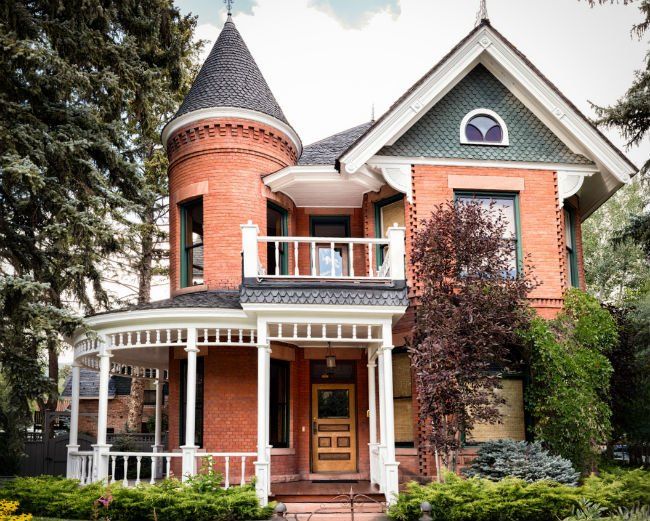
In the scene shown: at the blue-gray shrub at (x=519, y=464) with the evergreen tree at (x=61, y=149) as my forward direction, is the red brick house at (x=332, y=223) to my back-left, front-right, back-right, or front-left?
front-right

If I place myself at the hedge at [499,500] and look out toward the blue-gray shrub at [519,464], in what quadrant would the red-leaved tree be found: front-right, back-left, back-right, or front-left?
front-left

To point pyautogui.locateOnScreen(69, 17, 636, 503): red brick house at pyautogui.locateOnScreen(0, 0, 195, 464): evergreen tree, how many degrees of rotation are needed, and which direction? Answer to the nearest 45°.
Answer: approximately 45° to its right

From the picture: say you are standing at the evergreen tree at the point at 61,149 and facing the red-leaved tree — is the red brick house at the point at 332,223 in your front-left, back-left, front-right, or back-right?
front-left

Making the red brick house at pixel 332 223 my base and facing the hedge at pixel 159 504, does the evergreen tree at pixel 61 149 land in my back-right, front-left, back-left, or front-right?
front-right

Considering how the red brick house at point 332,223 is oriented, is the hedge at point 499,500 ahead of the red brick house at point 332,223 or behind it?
ahead

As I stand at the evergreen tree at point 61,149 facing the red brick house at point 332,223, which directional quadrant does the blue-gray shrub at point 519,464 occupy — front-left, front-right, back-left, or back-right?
front-right

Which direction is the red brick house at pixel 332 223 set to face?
toward the camera
